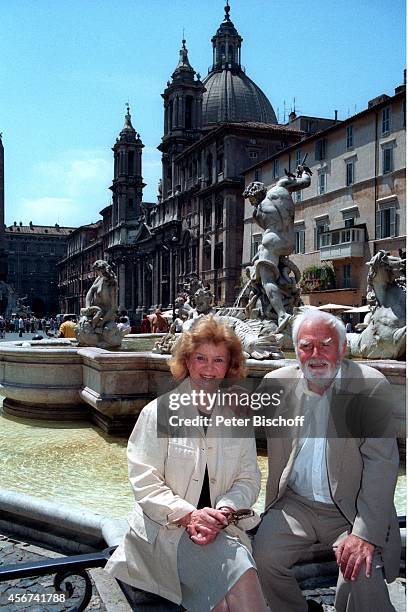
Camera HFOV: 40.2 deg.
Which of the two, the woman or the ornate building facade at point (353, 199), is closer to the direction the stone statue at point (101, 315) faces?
the woman

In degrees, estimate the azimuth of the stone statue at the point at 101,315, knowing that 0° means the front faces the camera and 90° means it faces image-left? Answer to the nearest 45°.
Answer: approximately 45°

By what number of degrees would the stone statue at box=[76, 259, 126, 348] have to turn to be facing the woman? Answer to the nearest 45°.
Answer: approximately 45° to its left

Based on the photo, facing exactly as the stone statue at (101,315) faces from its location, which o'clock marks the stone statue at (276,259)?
the stone statue at (276,259) is roughly at 8 o'clock from the stone statue at (101,315).
